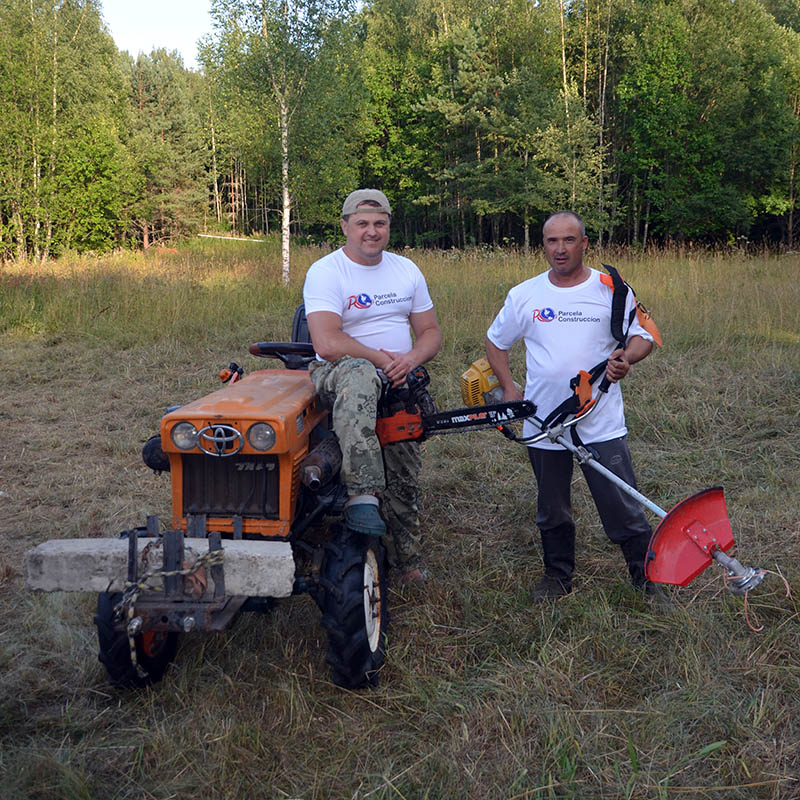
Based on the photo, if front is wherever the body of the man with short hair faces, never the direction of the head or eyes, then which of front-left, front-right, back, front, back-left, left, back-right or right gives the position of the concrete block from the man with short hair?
front-right

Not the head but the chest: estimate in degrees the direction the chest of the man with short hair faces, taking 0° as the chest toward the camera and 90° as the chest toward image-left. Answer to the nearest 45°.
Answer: approximately 0°
